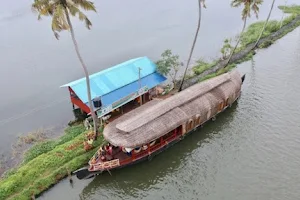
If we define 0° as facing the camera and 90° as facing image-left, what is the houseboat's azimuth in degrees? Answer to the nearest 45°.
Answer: approximately 45°
